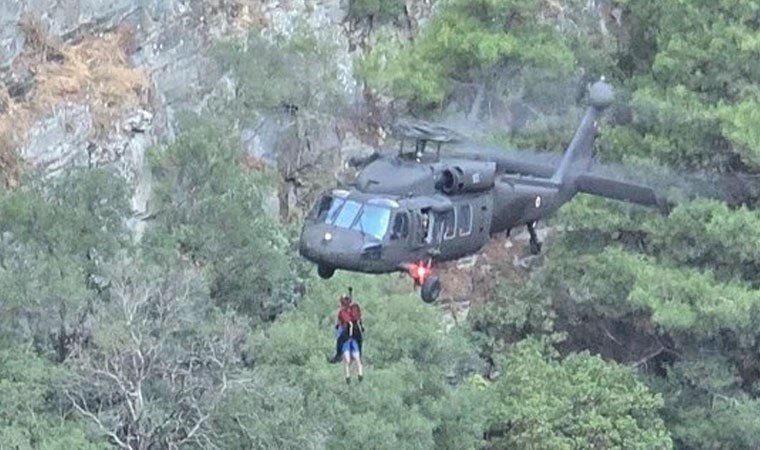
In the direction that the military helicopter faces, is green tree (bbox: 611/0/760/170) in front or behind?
behind

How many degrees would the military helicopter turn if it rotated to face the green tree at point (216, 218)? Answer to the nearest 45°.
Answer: approximately 90° to its right

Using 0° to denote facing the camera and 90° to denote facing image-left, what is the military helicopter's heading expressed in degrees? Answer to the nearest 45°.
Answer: approximately 45°
